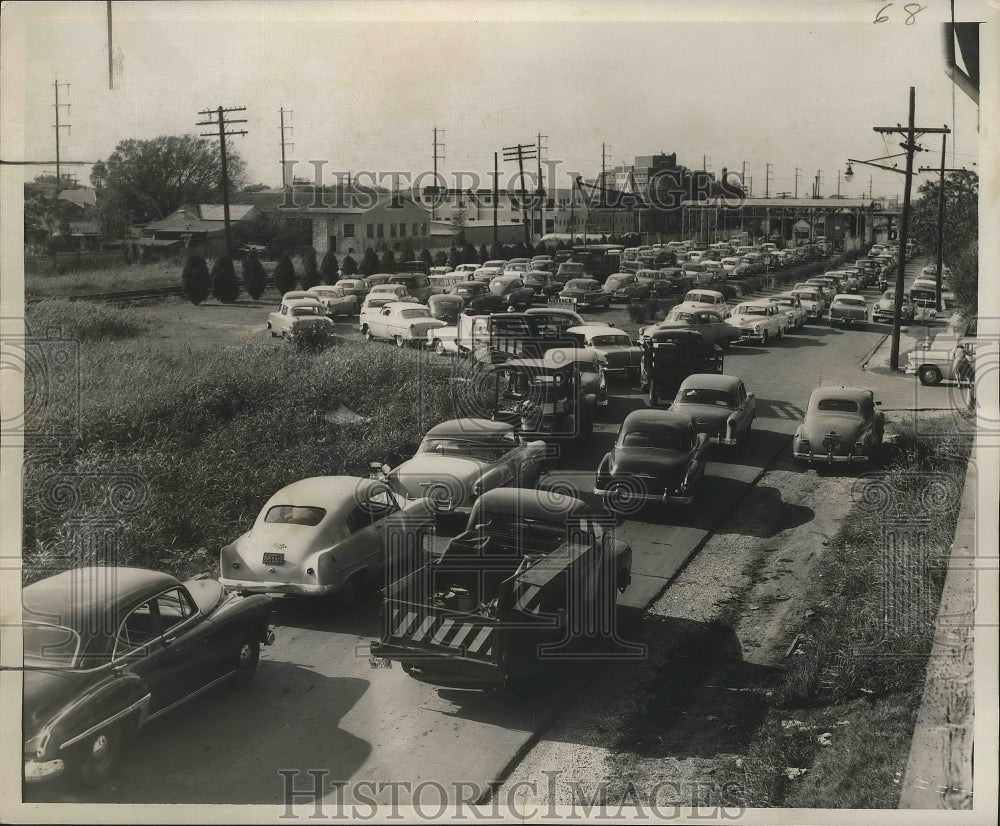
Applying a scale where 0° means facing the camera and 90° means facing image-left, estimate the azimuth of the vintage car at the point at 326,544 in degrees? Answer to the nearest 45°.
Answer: approximately 225°

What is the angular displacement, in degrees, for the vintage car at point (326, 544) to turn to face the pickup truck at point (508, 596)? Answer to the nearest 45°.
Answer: approximately 90° to its right

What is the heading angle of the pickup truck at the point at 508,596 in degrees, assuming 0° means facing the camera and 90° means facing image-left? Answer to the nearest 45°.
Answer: approximately 225°
